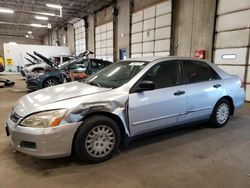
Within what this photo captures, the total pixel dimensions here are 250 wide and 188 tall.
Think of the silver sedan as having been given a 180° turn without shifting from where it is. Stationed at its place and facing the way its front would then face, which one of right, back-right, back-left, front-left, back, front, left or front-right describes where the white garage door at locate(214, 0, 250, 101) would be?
front

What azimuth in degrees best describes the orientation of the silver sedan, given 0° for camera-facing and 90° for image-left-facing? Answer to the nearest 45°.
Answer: approximately 45°

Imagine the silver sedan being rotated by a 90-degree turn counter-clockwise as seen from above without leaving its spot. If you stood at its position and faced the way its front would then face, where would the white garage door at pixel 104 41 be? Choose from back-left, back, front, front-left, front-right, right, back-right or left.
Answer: back-left

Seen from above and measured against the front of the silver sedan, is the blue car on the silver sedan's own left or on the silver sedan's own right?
on the silver sedan's own right

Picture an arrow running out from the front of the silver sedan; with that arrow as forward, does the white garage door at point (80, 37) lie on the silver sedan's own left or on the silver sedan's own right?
on the silver sedan's own right

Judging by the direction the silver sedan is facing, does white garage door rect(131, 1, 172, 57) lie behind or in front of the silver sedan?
behind
